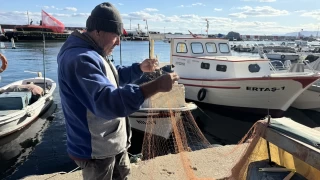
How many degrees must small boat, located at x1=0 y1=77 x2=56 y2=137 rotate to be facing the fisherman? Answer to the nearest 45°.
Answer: approximately 135° to its right

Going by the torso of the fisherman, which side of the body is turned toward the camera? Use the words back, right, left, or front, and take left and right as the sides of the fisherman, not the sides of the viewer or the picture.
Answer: right

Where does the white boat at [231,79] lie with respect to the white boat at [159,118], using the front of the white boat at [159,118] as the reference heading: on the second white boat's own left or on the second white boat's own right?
on the second white boat's own left

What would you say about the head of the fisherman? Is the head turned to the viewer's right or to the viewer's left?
to the viewer's right
